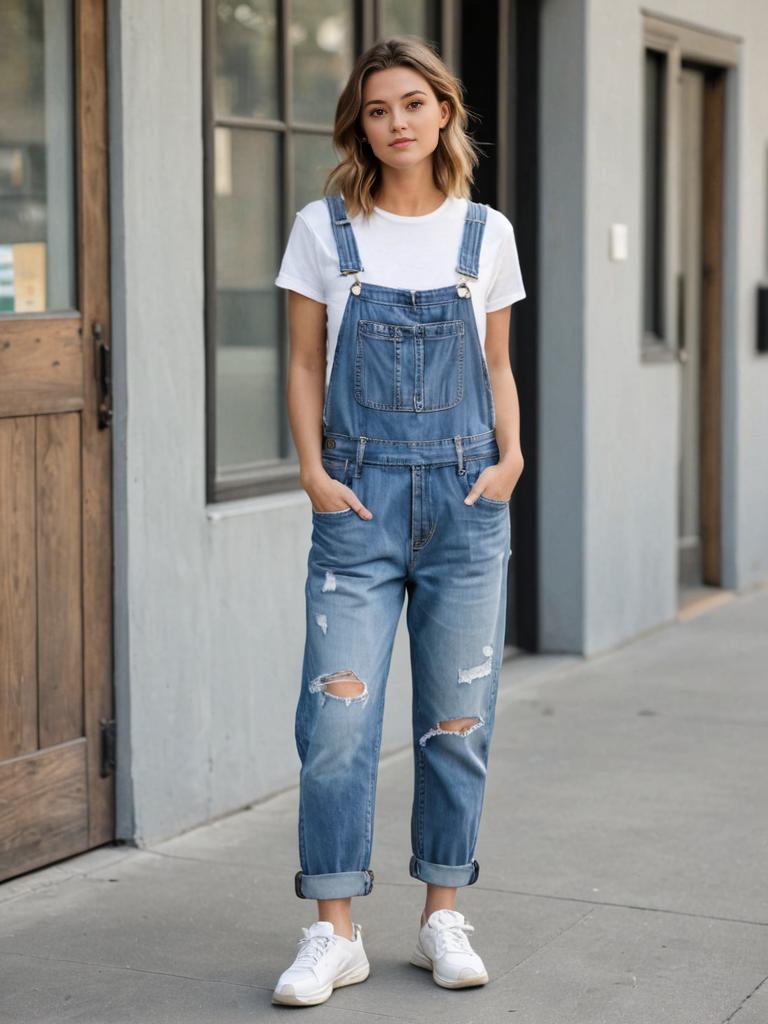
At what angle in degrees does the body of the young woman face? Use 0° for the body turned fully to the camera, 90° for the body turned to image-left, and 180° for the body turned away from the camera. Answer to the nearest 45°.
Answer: approximately 0°

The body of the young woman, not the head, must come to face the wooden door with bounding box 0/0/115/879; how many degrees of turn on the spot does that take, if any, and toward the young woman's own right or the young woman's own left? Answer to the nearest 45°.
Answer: approximately 135° to the young woman's own right

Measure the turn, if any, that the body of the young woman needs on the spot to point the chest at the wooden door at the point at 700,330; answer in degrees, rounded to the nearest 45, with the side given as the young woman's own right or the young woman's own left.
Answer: approximately 180°
